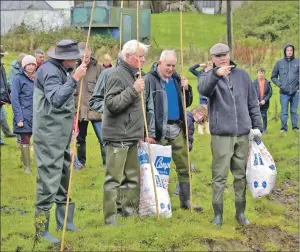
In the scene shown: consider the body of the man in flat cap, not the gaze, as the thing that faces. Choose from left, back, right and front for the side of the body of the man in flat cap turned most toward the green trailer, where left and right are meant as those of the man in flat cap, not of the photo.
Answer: back

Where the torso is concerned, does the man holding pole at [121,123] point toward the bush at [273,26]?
no

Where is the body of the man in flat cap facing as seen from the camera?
toward the camera

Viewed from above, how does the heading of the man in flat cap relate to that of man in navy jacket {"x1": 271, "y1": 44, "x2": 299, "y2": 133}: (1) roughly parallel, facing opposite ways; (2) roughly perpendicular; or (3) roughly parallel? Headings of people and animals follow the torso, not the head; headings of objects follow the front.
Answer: roughly parallel

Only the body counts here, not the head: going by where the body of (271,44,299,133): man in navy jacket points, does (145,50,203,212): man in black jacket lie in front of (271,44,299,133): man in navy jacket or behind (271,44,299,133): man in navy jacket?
in front

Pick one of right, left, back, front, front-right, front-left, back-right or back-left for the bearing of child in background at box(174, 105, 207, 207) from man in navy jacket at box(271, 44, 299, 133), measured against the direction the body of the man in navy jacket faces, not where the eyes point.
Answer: front

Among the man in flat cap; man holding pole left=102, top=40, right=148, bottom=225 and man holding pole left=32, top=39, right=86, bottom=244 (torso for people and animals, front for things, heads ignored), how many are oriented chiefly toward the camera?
1

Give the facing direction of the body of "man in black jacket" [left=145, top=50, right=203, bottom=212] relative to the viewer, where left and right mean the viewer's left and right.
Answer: facing the viewer and to the right of the viewer

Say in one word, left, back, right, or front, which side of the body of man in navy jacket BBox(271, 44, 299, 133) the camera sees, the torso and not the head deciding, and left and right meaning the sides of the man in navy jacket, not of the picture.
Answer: front

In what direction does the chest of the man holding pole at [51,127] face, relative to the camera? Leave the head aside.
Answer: to the viewer's right

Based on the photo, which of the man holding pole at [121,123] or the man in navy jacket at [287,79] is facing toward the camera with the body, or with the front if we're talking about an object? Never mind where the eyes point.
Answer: the man in navy jacket

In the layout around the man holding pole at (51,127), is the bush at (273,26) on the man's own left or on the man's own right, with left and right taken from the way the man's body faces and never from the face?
on the man's own left

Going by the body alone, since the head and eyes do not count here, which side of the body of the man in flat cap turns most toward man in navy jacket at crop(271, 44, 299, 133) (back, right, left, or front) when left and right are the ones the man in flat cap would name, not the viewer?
back

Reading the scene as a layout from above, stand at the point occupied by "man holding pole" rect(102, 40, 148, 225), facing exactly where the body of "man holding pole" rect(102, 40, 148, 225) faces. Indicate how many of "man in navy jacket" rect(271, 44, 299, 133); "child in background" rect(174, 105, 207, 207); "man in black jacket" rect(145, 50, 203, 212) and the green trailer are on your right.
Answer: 0

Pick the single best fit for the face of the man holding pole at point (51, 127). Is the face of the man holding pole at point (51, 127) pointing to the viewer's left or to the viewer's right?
to the viewer's right

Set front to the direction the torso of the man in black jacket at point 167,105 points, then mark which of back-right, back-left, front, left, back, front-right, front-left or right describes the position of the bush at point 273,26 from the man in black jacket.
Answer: back-left

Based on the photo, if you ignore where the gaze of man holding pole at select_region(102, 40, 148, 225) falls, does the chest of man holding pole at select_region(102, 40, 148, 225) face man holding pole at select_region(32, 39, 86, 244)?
no
